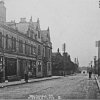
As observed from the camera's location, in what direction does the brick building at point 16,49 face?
facing the viewer and to the right of the viewer
